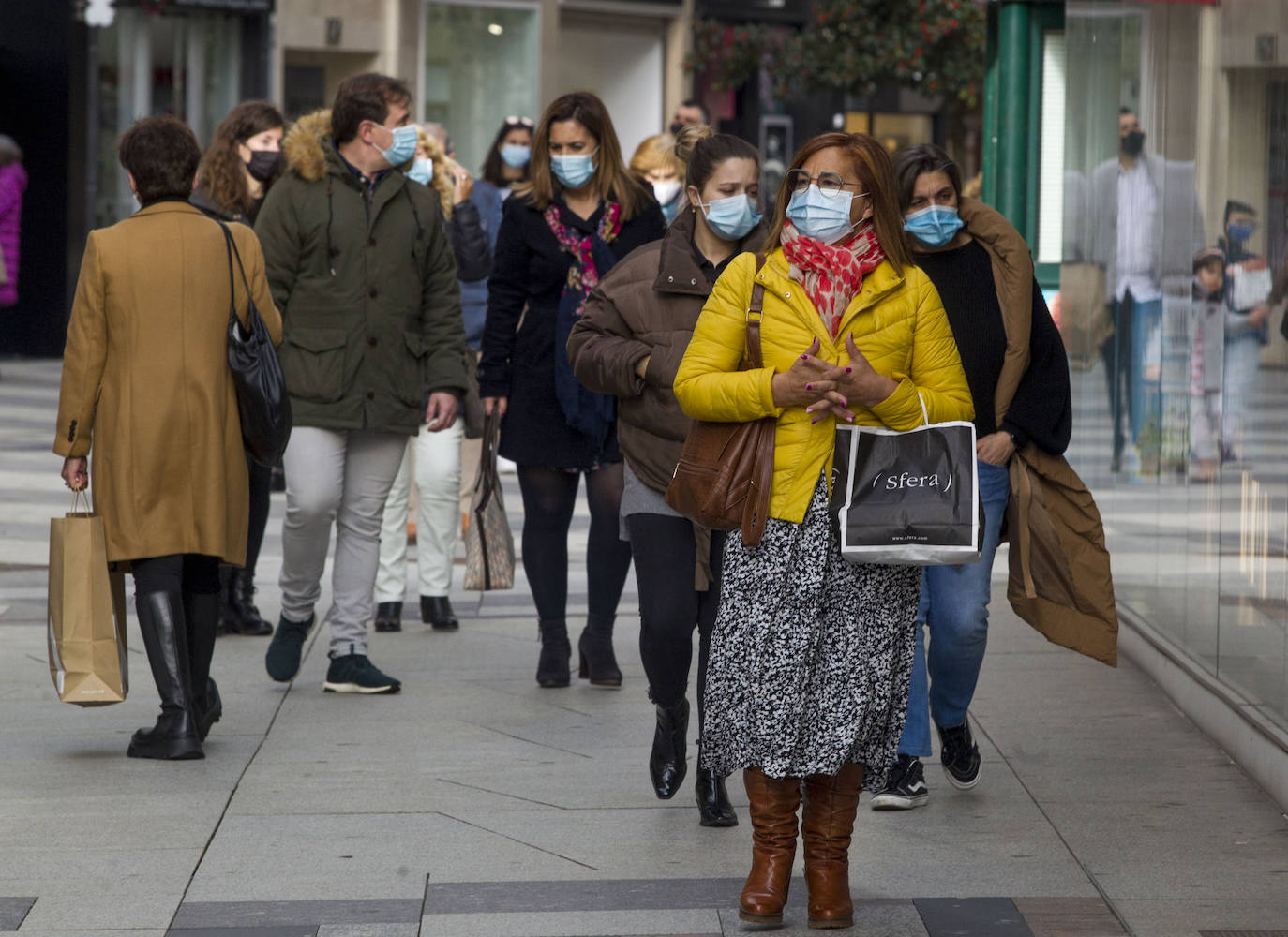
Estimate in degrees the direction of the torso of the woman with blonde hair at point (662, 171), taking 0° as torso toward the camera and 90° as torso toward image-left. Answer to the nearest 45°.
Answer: approximately 0°

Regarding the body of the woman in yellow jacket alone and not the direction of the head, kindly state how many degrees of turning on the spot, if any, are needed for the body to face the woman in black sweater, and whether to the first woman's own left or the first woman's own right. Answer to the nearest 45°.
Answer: approximately 180°

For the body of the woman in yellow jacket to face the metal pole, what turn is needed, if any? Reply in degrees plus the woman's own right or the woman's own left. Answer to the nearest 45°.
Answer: approximately 180°

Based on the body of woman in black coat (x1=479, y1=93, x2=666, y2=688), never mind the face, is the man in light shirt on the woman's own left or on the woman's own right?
on the woman's own left

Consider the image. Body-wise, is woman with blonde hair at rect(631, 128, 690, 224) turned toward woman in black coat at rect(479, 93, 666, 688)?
yes
